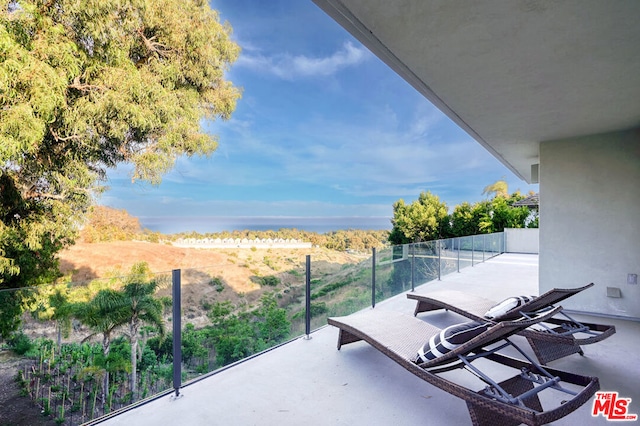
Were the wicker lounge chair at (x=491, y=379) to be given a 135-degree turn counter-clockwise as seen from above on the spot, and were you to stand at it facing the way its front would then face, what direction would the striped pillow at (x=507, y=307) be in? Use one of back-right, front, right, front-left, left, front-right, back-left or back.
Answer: back

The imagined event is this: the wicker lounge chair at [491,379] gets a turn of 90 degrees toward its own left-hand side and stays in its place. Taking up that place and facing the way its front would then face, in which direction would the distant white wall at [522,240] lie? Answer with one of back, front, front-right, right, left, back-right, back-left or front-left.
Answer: back-right

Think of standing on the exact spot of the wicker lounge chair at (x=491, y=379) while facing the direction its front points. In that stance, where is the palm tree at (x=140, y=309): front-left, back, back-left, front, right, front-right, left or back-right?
front-left

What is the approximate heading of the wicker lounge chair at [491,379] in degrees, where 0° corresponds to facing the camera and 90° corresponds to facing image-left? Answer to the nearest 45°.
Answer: approximately 135°

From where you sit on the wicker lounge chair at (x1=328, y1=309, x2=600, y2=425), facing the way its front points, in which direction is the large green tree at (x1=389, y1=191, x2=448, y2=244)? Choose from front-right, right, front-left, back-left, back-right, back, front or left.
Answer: front-right

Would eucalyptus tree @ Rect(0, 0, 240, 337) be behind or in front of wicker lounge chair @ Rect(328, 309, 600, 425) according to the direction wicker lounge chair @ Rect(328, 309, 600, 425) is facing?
in front
